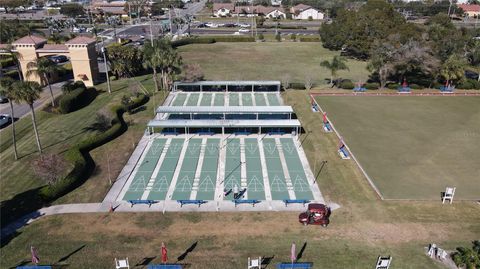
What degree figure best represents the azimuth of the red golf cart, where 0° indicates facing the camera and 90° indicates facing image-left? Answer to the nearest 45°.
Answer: approximately 90°

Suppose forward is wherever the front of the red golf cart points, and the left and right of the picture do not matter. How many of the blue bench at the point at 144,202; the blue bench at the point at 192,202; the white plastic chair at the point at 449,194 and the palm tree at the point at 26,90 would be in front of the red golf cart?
3

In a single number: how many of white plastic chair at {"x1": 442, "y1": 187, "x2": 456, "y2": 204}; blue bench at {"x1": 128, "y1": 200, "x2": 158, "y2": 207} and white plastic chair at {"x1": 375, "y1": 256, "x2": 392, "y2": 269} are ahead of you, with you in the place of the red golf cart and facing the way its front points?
1

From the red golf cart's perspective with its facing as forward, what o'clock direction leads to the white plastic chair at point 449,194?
The white plastic chair is roughly at 5 o'clock from the red golf cart.

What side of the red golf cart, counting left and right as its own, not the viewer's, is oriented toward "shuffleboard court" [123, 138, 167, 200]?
front

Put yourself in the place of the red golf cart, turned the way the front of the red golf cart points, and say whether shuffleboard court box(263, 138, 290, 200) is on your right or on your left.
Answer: on your right

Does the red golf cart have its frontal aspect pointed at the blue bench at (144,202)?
yes

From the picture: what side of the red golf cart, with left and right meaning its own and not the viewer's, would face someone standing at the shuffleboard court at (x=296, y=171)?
right

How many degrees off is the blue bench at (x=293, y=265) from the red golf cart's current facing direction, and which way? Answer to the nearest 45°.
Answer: approximately 90° to its left

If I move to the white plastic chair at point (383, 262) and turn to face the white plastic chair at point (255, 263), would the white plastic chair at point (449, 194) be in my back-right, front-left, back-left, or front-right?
back-right
